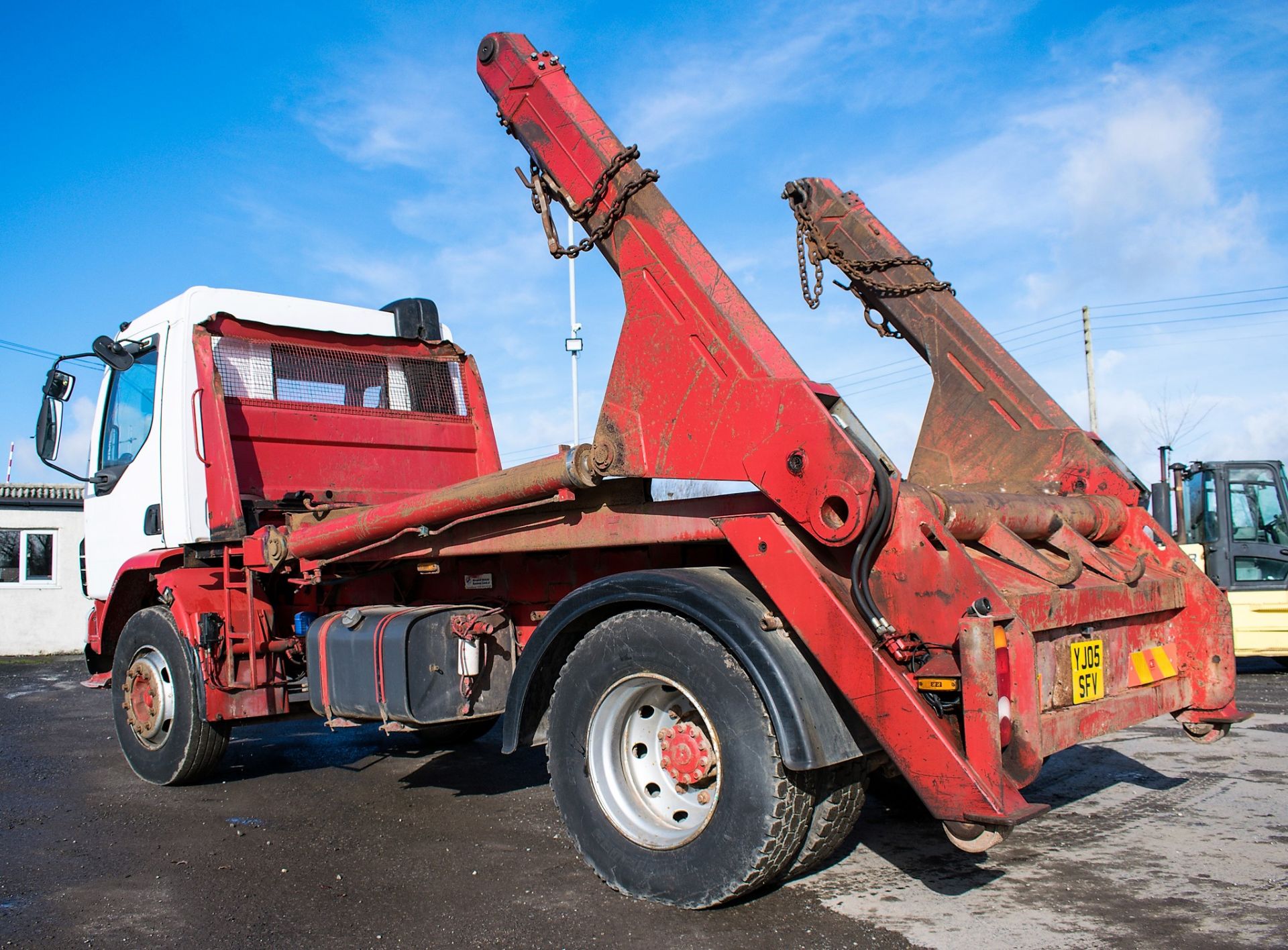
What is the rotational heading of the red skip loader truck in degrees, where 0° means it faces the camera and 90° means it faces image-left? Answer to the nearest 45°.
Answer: approximately 135°

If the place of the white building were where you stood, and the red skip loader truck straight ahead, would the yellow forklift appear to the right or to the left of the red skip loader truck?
left

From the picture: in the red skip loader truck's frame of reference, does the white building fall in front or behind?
in front

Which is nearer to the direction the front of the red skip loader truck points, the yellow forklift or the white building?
the white building

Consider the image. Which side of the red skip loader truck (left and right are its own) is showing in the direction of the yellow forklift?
right
